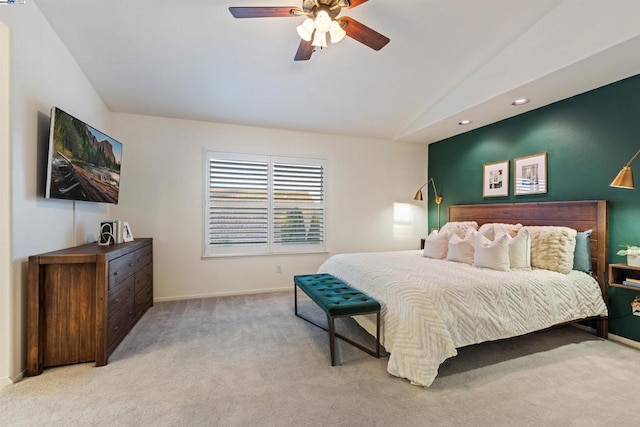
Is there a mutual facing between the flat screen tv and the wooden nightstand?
yes

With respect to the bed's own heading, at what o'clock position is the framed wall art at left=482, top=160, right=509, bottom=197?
The framed wall art is roughly at 5 o'clock from the bed.

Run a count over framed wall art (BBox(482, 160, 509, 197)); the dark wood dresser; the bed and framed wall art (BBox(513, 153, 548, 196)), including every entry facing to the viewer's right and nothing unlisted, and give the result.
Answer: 1

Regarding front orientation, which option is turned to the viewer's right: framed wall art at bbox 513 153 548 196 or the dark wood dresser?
the dark wood dresser

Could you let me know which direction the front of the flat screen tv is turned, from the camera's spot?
facing the viewer and to the right of the viewer

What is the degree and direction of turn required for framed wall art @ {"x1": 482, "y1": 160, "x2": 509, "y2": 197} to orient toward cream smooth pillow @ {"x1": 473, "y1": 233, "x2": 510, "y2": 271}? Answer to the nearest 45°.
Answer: approximately 45° to its left

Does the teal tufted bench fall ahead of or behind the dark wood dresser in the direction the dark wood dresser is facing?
ahead

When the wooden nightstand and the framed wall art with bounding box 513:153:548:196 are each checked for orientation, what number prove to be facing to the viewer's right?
0

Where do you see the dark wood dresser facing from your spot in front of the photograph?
facing to the right of the viewer

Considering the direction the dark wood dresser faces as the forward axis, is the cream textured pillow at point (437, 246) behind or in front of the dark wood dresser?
in front

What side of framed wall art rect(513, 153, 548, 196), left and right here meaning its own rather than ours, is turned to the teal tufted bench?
front
